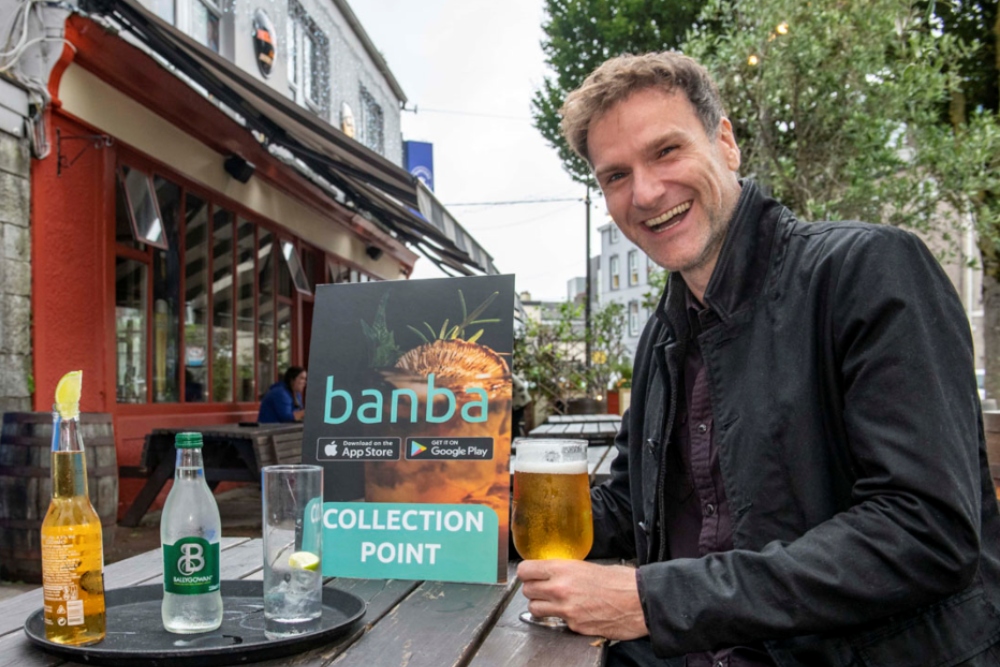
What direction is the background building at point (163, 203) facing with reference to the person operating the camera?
facing the viewer and to the right of the viewer

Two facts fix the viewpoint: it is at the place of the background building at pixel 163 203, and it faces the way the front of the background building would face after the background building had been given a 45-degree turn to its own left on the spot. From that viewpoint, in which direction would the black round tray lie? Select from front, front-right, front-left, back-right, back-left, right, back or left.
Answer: right

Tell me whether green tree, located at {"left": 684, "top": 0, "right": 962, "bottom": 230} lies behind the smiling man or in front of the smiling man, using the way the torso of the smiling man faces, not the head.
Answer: behind

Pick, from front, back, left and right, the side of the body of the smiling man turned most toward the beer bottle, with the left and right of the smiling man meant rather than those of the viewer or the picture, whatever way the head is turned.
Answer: front

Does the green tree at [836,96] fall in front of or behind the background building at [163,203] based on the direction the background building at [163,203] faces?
in front

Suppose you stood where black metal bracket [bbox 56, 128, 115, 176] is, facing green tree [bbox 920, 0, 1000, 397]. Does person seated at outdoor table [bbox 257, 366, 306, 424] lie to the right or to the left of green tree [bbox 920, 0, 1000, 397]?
left

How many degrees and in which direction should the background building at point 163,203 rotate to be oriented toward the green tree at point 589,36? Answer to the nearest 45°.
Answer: approximately 90° to its left

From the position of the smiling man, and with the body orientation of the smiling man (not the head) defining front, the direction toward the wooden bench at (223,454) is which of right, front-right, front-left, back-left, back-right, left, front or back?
right
